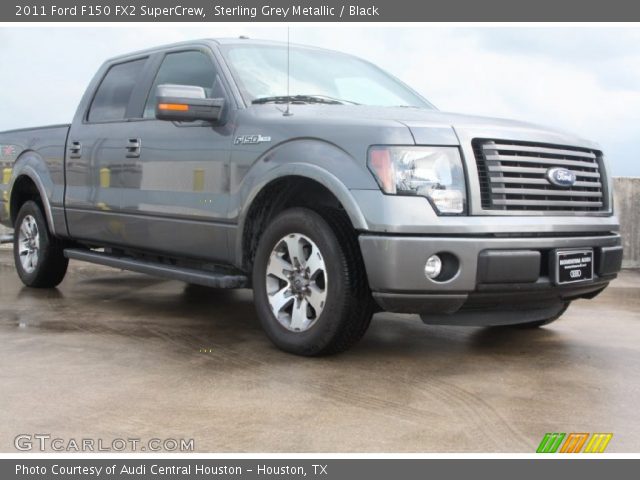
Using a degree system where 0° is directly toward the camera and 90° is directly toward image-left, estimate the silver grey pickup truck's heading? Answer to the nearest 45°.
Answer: approximately 315°
